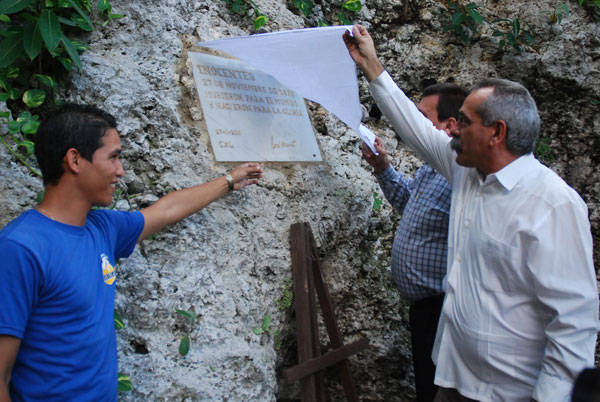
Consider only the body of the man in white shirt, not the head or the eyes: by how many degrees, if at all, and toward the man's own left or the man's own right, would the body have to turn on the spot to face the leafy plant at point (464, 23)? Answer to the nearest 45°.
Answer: approximately 135° to the man's own right

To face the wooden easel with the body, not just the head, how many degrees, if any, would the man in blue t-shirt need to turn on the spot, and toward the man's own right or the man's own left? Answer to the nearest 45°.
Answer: approximately 90° to the man's own left

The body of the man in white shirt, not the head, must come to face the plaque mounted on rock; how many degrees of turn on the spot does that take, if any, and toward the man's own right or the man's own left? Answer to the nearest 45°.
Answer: approximately 90° to the man's own right

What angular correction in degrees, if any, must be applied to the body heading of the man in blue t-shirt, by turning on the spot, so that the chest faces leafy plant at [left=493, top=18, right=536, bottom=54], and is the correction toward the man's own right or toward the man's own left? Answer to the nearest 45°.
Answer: approximately 90° to the man's own left

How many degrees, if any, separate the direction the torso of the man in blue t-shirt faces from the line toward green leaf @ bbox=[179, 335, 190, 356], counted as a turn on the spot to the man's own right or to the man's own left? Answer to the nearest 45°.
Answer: approximately 90° to the man's own left

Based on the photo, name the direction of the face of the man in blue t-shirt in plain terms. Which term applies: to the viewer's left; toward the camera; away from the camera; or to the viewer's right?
to the viewer's right

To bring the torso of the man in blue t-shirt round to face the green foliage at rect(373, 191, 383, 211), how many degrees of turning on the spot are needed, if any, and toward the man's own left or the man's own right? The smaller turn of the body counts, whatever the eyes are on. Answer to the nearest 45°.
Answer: approximately 90° to the man's own left

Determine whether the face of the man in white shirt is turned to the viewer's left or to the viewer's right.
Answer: to the viewer's left
